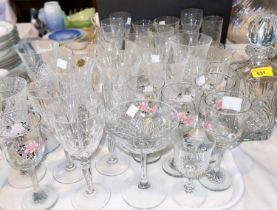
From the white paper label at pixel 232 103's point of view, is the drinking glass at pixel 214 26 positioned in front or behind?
behind

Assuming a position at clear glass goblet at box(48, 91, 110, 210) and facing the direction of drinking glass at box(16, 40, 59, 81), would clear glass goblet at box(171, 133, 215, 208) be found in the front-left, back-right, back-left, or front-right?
back-right

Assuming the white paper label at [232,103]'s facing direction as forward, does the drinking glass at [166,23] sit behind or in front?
behind

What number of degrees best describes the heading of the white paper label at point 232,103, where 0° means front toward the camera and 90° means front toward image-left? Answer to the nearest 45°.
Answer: approximately 0°
